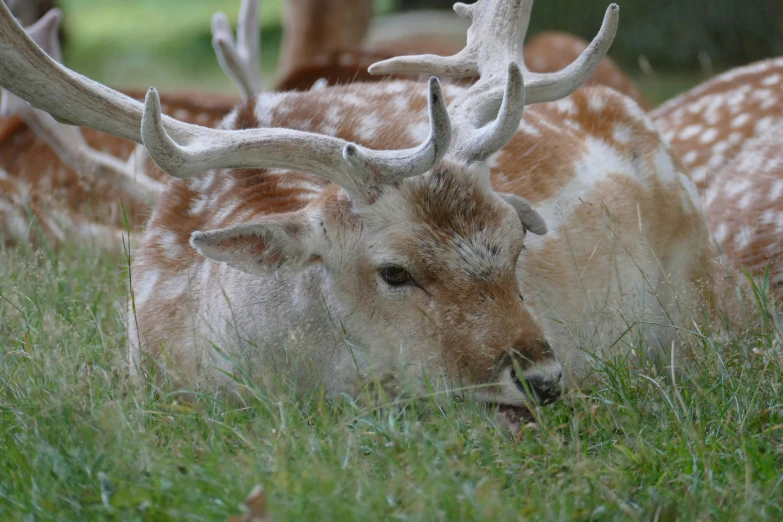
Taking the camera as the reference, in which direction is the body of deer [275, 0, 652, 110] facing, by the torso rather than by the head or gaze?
to the viewer's left

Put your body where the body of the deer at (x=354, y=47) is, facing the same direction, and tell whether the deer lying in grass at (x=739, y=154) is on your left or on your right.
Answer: on your left

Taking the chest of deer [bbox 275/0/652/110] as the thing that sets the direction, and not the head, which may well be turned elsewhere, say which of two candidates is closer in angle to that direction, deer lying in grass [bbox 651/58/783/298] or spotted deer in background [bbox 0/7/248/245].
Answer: the spotted deer in background
